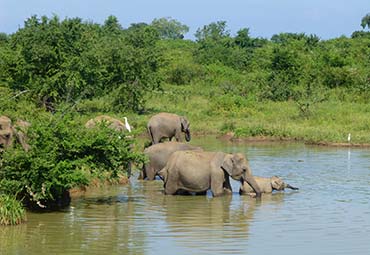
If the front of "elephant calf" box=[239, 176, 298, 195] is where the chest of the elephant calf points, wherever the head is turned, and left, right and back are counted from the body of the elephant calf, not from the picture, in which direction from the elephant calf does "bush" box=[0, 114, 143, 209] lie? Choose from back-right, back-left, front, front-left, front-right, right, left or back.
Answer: back-right

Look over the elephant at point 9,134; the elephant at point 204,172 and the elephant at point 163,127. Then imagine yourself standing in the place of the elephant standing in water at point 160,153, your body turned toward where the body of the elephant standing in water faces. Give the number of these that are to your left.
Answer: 1

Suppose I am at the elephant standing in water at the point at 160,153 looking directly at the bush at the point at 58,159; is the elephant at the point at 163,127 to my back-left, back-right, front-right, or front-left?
back-right

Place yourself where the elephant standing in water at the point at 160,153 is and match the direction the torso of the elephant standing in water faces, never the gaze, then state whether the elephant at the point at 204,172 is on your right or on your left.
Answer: on your right

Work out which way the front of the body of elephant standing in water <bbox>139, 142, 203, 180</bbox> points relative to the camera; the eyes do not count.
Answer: to the viewer's right

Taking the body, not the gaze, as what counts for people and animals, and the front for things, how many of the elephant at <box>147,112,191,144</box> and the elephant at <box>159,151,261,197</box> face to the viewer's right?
2

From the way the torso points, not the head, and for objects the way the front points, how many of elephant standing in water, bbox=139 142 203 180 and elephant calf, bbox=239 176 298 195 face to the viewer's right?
2

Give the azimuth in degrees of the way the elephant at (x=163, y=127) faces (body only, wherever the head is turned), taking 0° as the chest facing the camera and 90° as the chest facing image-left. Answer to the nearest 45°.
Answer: approximately 270°

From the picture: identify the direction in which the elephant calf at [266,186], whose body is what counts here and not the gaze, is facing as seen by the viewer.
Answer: to the viewer's right

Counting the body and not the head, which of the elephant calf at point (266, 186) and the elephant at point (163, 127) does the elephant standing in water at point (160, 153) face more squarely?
the elephant calf

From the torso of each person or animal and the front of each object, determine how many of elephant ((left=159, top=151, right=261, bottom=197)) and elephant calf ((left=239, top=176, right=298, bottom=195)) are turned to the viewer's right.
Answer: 2

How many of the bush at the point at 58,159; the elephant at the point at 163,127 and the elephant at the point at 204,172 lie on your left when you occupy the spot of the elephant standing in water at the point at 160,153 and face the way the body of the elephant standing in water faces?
1

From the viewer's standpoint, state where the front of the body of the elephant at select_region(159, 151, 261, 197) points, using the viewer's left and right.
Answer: facing to the right of the viewer
